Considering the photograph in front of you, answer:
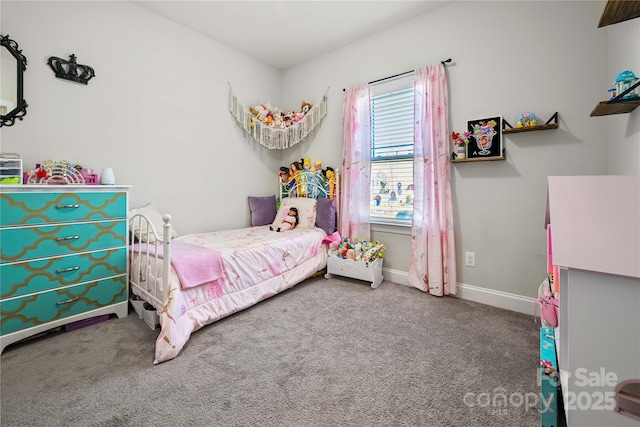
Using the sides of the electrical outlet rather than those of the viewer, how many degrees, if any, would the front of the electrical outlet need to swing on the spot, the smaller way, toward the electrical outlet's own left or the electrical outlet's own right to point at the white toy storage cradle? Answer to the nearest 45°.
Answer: approximately 90° to the electrical outlet's own right

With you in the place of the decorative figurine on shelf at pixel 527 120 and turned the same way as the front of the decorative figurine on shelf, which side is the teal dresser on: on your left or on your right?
on your right

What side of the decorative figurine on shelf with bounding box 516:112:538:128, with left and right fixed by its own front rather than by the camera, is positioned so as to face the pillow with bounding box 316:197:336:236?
right

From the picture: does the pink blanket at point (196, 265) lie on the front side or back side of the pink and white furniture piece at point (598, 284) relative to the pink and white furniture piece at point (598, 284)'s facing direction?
on the front side

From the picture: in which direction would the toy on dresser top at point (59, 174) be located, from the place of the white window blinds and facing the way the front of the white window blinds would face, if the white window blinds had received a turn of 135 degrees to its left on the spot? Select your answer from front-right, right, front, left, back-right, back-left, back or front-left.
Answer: back-right

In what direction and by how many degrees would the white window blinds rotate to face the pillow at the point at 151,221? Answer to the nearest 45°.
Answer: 0° — it already faces it

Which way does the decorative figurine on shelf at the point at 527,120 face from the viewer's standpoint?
toward the camera

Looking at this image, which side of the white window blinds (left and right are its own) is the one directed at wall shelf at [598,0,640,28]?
left

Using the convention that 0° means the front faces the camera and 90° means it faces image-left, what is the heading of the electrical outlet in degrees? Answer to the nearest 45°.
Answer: approximately 0°

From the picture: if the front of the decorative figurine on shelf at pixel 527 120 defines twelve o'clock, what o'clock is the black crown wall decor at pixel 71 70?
The black crown wall decor is roughly at 2 o'clock from the decorative figurine on shelf.

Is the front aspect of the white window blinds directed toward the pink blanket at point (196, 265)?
yes

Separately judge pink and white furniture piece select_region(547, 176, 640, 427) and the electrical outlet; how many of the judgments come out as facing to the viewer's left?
1

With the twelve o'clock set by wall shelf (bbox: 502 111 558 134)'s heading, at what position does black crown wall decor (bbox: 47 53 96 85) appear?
The black crown wall decor is roughly at 2 o'clock from the wall shelf.
